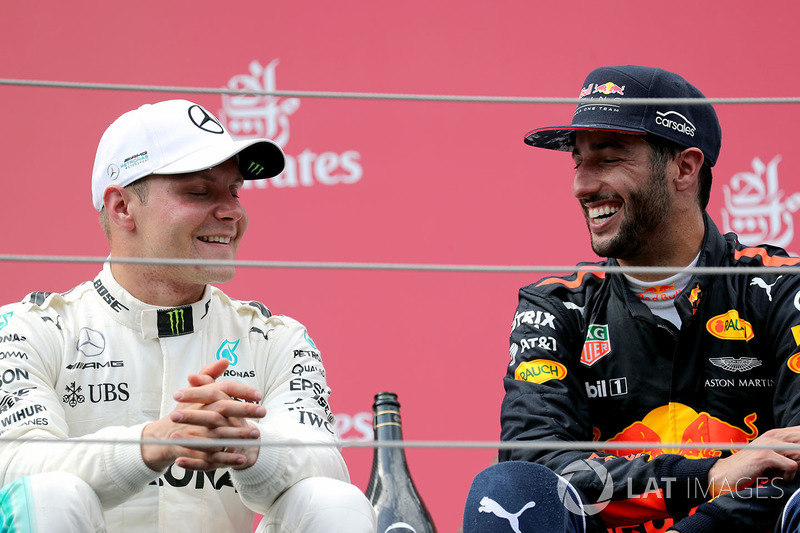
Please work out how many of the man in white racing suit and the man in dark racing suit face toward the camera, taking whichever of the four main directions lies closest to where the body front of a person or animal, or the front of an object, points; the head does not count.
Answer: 2

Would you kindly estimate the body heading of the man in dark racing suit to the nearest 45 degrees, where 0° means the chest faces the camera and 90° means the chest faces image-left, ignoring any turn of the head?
approximately 0°

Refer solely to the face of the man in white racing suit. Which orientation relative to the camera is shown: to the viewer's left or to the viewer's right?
to the viewer's right

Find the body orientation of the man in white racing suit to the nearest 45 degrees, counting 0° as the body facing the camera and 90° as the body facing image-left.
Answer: approximately 0°

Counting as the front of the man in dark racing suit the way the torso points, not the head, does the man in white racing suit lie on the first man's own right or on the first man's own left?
on the first man's own right

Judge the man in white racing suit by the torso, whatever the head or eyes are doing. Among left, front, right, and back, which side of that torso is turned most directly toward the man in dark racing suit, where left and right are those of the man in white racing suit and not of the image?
left
